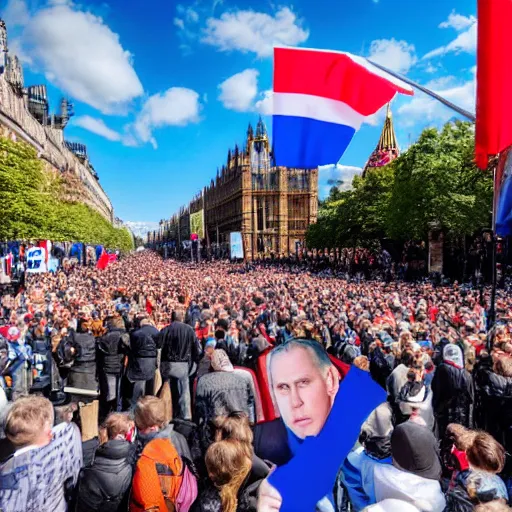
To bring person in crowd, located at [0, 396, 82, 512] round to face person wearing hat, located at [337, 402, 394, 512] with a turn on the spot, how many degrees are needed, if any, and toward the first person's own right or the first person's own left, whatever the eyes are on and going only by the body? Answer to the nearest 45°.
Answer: approximately 90° to the first person's own right

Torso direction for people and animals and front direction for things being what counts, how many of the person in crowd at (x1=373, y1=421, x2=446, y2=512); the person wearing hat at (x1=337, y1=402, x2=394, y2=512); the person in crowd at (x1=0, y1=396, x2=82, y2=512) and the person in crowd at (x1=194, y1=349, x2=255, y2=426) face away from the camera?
4

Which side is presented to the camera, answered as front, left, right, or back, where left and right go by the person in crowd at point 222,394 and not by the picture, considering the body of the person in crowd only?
back

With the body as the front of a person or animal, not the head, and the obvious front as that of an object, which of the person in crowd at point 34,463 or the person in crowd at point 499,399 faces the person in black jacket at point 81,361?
the person in crowd at point 34,463

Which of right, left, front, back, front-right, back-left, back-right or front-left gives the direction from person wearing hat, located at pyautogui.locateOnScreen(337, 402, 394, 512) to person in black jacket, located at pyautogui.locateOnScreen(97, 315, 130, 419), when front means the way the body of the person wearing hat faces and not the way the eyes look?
front-left

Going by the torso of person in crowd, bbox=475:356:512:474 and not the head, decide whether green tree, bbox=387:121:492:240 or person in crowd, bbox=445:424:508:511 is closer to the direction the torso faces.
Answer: the green tree

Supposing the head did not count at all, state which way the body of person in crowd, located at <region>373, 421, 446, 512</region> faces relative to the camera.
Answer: away from the camera

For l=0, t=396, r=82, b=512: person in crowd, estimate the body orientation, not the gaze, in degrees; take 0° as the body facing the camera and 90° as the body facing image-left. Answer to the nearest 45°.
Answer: approximately 180°

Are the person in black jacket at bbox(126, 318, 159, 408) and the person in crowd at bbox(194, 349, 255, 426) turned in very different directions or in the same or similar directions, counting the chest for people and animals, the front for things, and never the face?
same or similar directions

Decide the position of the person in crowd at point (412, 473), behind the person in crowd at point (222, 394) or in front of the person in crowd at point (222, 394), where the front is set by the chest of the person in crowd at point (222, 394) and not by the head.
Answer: behind

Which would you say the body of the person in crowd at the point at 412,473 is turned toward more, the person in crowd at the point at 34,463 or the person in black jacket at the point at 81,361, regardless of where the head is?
the person in black jacket

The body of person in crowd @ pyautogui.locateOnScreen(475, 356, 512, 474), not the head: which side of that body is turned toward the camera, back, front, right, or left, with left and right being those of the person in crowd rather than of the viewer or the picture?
back

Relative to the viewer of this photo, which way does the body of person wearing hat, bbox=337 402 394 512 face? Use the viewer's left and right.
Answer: facing away from the viewer

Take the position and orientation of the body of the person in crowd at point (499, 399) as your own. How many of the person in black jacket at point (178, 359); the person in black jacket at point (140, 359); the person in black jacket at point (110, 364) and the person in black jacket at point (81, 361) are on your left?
4

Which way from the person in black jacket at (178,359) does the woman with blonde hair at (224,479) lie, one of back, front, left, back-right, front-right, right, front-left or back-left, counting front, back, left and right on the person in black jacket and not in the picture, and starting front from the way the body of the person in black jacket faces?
back

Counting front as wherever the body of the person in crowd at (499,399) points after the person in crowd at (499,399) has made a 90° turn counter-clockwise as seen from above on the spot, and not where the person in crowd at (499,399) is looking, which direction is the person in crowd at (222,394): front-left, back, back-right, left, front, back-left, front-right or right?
front-left

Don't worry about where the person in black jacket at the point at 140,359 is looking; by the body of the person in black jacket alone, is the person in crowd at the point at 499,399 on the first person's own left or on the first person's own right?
on the first person's own right

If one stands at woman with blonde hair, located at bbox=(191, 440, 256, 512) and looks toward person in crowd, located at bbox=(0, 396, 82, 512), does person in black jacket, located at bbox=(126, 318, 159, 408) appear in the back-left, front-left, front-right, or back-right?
front-right
